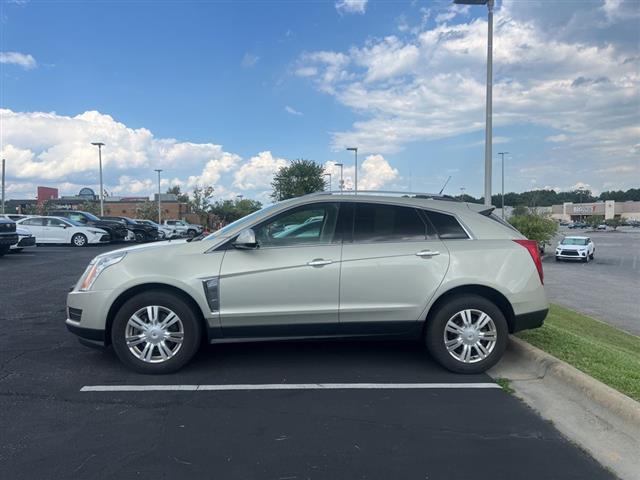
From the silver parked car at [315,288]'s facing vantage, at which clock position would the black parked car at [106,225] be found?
The black parked car is roughly at 2 o'clock from the silver parked car.

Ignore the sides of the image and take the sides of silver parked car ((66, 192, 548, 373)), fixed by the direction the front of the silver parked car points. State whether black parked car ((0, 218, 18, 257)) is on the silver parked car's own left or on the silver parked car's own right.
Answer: on the silver parked car's own right

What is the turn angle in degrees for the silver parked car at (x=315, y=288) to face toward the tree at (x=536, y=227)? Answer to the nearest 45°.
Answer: approximately 135° to its right

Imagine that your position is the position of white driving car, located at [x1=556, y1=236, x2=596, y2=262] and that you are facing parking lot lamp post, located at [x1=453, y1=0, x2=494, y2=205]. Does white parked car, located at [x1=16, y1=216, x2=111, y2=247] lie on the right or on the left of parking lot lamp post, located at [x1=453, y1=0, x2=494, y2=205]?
right

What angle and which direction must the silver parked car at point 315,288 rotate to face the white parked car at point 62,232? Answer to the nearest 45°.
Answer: approximately 45° to its right

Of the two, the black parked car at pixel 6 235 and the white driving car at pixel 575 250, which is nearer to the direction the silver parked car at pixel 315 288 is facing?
the black parked car

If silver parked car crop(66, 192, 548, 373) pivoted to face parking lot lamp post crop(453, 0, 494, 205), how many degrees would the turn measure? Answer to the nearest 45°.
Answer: approximately 135° to its right

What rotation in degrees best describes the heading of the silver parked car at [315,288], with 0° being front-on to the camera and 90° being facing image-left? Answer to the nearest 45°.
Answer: approximately 90°
